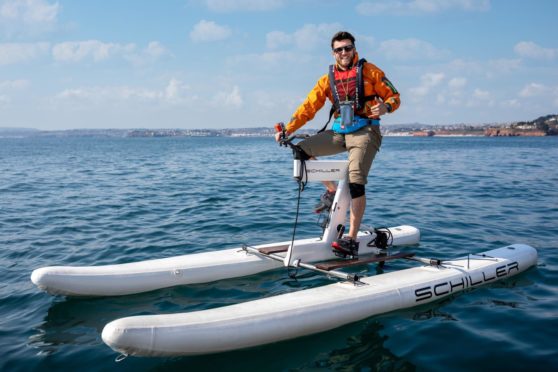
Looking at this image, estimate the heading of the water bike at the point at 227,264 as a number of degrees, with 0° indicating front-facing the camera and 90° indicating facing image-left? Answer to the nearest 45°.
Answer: approximately 45°

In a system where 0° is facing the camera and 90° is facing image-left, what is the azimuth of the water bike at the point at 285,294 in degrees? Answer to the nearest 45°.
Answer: approximately 45°
